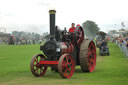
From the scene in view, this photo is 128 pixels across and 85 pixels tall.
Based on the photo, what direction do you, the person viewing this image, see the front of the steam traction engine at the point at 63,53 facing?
facing the viewer and to the left of the viewer
